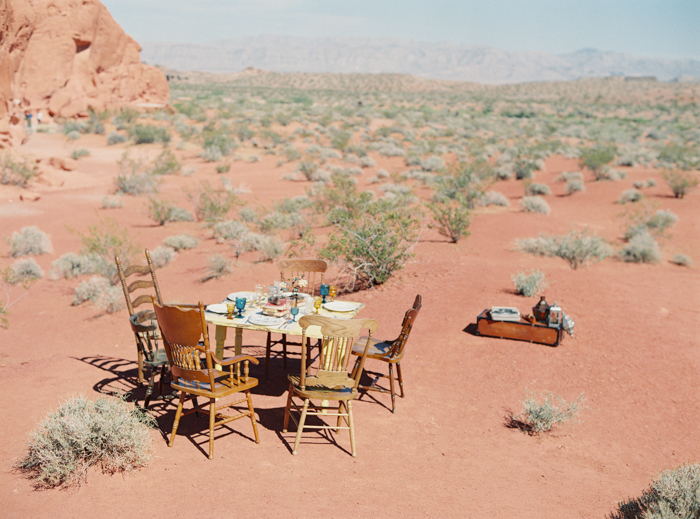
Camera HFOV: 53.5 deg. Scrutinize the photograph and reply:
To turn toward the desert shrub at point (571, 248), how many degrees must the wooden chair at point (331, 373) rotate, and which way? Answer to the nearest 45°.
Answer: approximately 45° to its right

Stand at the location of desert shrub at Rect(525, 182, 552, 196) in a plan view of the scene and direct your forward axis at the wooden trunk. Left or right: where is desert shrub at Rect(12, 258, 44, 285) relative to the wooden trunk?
right

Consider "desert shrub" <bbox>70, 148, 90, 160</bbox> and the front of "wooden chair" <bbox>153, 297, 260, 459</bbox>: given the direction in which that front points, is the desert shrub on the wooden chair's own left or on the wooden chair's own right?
on the wooden chair's own left

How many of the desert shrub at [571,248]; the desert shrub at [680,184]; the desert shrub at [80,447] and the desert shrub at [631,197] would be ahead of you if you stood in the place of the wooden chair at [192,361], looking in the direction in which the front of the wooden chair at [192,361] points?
3

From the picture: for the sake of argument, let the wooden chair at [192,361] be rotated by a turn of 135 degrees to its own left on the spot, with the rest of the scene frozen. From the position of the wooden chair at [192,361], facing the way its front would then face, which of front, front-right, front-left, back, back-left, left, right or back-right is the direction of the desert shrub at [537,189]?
back-right

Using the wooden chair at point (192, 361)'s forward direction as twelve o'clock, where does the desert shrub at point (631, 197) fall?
The desert shrub is roughly at 12 o'clock from the wooden chair.

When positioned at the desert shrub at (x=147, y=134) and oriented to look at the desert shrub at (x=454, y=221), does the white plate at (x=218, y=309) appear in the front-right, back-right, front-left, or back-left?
front-right

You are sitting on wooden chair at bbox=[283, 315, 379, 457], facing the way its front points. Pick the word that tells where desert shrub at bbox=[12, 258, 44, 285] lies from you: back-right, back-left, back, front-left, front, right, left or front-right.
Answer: front-left

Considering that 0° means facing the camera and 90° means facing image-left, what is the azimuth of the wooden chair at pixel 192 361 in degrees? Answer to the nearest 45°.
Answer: approximately 225°

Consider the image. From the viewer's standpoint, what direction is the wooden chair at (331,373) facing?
away from the camera

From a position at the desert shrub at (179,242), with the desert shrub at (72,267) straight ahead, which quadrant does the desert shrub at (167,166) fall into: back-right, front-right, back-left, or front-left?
back-right

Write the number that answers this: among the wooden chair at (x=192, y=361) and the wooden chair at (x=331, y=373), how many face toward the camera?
0

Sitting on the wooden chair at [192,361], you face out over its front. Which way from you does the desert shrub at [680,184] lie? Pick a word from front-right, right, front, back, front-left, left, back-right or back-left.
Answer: front

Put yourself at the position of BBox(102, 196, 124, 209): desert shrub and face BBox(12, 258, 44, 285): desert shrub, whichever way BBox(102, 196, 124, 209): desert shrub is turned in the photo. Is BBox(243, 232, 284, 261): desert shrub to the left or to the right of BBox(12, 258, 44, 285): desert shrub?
left

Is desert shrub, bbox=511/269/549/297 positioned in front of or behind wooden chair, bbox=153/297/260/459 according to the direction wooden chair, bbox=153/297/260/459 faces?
in front

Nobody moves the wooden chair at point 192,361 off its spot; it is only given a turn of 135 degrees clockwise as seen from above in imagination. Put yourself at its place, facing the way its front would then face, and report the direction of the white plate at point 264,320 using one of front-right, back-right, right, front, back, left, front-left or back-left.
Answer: back-left

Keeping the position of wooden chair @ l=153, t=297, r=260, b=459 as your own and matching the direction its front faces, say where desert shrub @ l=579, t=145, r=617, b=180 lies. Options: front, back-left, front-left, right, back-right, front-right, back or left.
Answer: front

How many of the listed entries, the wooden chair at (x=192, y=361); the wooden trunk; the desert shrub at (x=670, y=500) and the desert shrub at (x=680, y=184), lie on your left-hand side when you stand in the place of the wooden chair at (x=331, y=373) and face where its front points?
1

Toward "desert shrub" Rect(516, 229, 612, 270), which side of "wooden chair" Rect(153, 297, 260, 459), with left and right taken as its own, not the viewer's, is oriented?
front

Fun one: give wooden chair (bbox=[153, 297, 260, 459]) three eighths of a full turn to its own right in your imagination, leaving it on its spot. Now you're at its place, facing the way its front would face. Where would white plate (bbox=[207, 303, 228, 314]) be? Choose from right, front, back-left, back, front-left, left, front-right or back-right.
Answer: back
